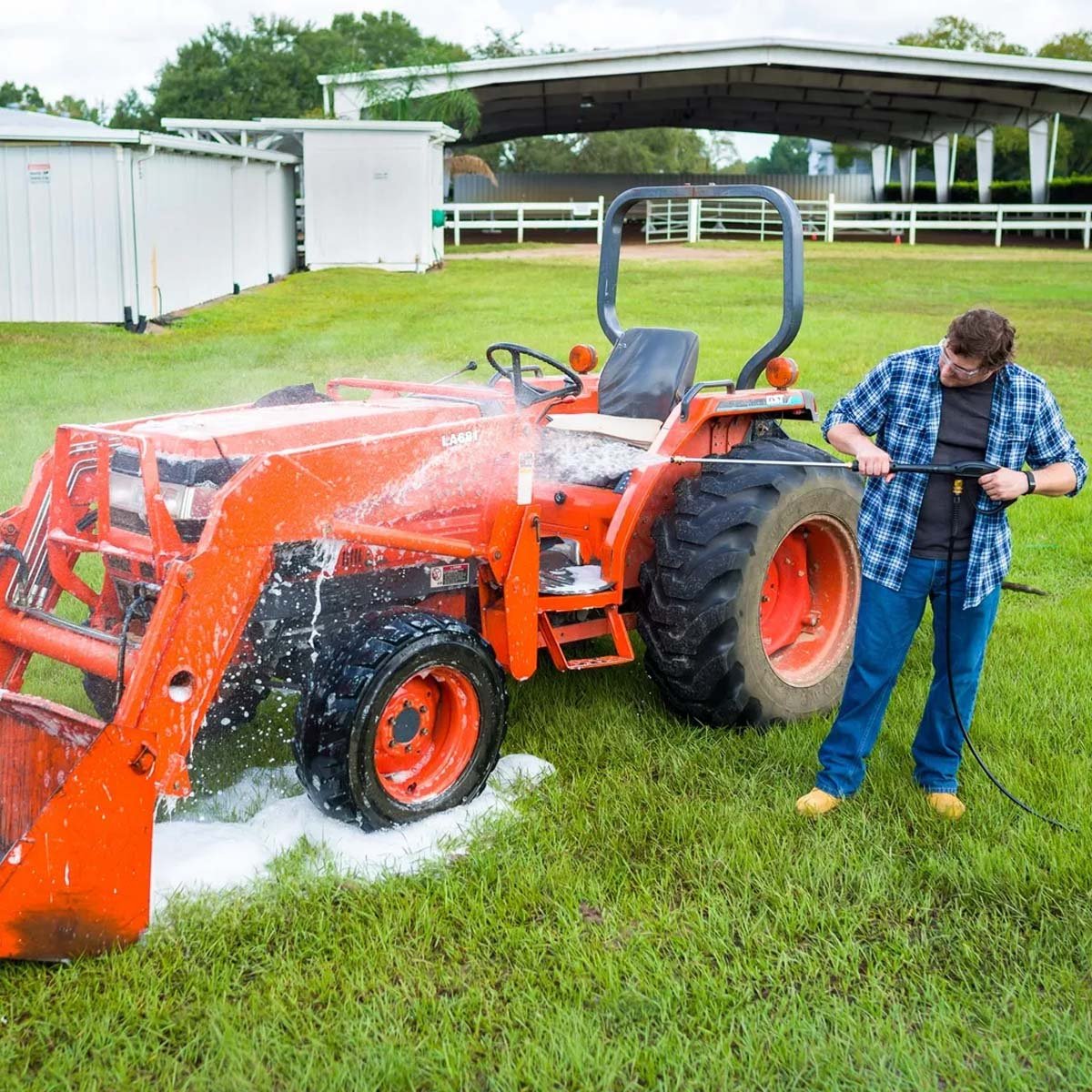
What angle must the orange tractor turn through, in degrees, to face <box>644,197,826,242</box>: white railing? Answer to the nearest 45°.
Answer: approximately 135° to its right

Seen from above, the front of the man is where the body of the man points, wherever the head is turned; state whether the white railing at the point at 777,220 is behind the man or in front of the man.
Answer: behind

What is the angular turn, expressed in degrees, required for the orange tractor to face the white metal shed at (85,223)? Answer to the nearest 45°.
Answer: approximately 135° to its right

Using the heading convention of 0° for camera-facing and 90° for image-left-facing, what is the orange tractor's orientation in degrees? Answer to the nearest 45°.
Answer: approximately 45°

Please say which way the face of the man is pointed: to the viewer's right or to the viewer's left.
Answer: to the viewer's left

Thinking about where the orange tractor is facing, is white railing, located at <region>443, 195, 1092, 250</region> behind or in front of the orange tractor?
behind
